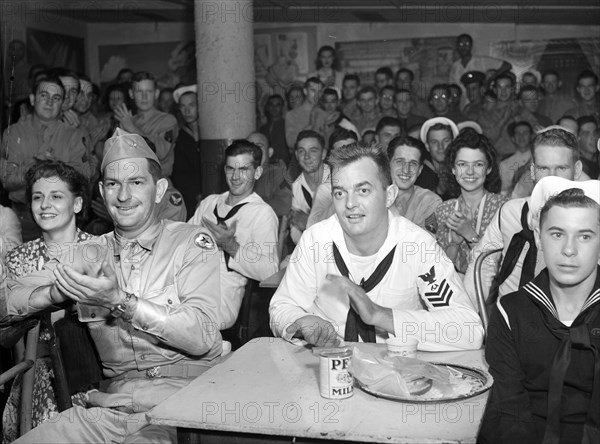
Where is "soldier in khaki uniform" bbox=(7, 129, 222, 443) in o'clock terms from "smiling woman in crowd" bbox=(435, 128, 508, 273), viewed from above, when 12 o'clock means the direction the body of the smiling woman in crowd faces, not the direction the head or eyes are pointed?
The soldier in khaki uniform is roughly at 1 o'clock from the smiling woman in crowd.

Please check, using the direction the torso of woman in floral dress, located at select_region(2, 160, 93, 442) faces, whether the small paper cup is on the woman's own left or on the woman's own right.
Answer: on the woman's own left

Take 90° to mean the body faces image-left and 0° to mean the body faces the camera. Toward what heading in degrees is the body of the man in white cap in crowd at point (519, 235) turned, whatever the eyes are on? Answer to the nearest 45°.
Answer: approximately 45°

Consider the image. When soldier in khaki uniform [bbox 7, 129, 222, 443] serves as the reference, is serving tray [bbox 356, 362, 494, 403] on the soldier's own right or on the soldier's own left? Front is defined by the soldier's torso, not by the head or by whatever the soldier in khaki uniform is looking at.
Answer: on the soldier's own left

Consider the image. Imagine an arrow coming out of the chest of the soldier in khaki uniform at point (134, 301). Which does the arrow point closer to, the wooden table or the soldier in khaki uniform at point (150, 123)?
the wooden table

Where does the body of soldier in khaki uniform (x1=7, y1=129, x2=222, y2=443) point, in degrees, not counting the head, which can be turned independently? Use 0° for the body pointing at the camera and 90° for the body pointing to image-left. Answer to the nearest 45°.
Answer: approximately 45°

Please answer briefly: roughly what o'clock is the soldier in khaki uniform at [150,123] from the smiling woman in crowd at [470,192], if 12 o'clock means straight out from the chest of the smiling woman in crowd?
The soldier in khaki uniform is roughly at 4 o'clock from the smiling woman in crowd.

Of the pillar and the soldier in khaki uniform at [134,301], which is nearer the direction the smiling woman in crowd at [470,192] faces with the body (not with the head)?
the soldier in khaki uniform

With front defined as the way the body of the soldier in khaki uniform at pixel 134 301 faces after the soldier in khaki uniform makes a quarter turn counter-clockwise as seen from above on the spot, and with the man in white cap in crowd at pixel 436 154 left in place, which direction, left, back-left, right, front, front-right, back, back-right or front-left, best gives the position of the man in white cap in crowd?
left

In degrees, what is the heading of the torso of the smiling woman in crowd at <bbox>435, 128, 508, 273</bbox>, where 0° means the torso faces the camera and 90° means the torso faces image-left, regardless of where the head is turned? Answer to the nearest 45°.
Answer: approximately 0°

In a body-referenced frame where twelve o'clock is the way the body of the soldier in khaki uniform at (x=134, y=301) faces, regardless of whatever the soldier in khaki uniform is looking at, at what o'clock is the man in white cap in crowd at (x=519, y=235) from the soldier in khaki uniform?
The man in white cap in crowd is roughly at 7 o'clock from the soldier in khaki uniform.
